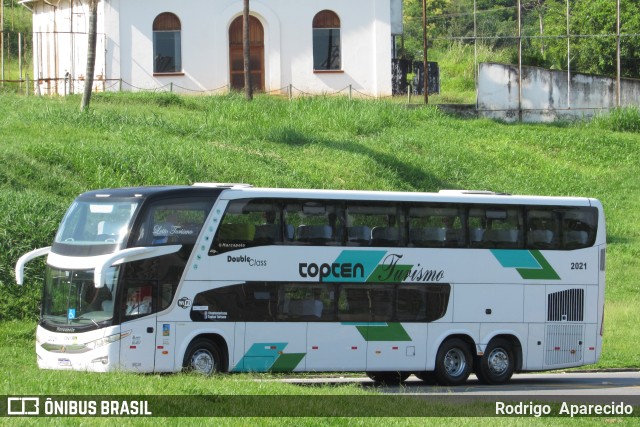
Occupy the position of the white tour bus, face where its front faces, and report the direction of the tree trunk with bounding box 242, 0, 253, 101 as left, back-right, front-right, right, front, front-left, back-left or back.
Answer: back-right

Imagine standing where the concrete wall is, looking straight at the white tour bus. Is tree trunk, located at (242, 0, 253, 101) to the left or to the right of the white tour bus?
right

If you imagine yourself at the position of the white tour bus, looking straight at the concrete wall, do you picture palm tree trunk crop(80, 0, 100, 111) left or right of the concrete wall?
left

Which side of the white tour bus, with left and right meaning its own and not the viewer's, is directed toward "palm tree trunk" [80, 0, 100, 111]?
right

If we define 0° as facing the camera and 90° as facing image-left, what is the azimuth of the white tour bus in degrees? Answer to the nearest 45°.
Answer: approximately 45°

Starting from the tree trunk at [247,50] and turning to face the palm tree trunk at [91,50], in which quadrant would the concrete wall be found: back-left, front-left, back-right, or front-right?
back-left

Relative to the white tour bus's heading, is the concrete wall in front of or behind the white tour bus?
behind
